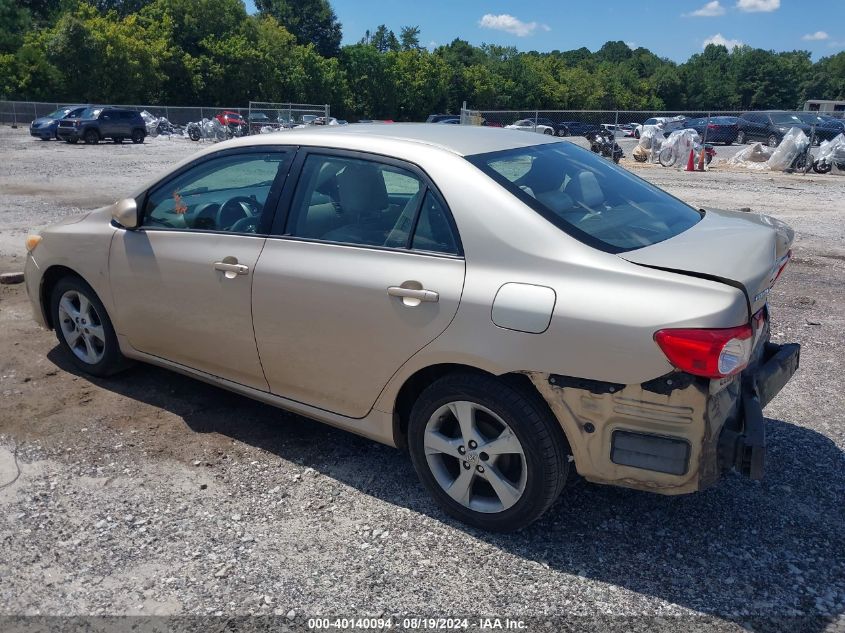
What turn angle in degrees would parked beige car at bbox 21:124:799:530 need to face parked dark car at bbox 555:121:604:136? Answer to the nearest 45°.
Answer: approximately 45° to its right

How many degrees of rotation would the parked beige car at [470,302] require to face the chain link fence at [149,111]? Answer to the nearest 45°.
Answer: approximately 45° to its right

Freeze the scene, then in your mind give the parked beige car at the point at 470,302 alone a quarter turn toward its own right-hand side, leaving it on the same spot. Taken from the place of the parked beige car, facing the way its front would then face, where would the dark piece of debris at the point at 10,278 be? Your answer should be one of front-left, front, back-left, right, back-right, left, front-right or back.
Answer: left

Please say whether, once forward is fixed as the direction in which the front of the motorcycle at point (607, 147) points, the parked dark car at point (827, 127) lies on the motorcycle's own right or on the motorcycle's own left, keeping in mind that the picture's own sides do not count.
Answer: on the motorcycle's own left

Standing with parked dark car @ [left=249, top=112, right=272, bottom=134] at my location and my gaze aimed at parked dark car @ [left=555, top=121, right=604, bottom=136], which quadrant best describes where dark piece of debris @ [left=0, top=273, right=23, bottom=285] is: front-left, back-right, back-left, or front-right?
back-right

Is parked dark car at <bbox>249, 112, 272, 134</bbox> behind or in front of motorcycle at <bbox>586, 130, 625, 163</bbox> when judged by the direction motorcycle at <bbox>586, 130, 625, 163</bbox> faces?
behind

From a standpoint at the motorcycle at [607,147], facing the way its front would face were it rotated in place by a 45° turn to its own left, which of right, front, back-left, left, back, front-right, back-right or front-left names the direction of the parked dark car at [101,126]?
back

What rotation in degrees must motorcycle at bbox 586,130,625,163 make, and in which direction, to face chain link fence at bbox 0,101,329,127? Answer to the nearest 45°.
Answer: approximately 180°

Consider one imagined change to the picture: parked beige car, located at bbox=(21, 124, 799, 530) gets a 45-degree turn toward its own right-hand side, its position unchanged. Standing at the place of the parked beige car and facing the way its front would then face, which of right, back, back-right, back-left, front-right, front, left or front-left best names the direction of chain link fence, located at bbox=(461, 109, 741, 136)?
front

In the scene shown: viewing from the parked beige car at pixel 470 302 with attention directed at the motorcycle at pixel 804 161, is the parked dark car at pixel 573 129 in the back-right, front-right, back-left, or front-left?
front-left

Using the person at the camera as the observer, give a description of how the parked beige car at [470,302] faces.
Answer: facing away from the viewer and to the left of the viewer

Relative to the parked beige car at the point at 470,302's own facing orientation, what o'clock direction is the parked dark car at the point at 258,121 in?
The parked dark car is roughly at 1 o'clock from the parked beige car.
